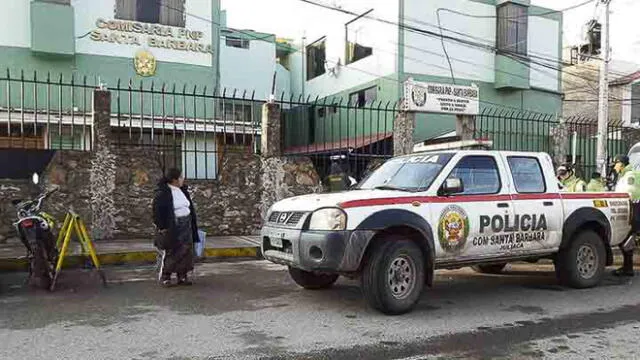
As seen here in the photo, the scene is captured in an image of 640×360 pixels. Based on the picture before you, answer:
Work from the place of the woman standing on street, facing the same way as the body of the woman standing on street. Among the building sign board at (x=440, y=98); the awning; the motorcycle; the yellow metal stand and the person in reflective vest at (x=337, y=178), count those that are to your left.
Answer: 3

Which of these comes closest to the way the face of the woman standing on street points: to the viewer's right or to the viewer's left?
to the viewer's right

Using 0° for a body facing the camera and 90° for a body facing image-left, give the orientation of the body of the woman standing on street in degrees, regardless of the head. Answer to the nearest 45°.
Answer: approximately 315°

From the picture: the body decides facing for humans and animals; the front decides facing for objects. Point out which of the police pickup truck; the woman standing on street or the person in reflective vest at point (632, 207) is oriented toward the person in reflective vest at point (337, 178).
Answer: the person in reflective vest at point (632, 207)

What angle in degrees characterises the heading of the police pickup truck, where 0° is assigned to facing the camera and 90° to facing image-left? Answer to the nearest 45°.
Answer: approximately 45°

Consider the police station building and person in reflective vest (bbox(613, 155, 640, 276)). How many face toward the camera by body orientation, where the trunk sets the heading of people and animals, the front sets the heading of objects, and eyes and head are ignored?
1

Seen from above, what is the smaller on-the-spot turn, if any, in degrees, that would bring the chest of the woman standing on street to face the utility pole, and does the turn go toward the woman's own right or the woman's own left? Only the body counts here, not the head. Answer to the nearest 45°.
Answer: approximately 90° to the woman's own left

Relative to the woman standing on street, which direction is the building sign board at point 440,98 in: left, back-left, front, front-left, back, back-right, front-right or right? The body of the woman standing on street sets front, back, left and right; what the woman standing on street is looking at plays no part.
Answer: left

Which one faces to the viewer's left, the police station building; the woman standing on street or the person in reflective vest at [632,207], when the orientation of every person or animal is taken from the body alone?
the person in reflective vest

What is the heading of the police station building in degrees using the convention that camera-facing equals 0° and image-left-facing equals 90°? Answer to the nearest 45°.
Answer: approximately 0°

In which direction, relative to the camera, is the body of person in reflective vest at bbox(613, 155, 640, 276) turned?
to the viewer's left
